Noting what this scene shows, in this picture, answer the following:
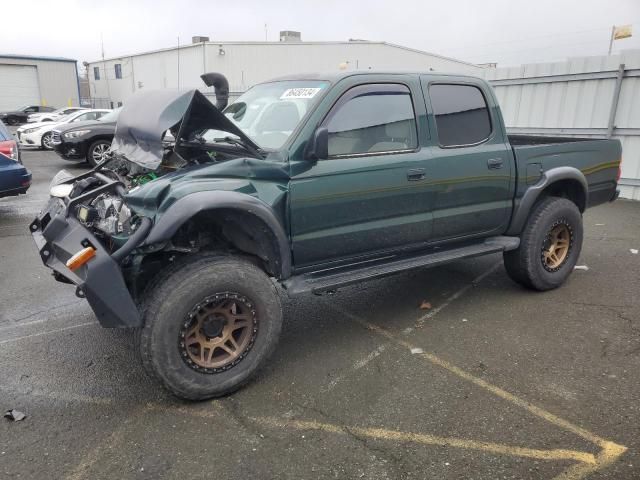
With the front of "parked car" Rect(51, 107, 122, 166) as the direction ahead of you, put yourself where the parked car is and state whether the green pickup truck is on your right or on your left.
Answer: on your left

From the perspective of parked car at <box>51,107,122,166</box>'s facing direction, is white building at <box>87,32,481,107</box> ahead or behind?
behind

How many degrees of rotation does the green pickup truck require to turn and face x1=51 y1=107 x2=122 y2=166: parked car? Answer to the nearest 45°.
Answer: approximately 90° to its right

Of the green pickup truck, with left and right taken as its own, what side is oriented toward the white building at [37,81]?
right

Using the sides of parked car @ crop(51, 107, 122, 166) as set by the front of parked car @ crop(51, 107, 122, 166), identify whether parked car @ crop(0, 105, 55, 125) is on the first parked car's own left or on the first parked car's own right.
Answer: on the first parked car's own right

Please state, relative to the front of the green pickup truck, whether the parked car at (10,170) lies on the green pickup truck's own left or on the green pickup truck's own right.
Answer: on the green pickup truck's own right

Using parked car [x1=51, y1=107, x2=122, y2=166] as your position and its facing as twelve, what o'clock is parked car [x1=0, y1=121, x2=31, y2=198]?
parked car [x1=0, y1=121, x2=31, y2=198] is roughly at 11 o'clock from parked car [x1=51, y1=107, x2=122, y2=166].

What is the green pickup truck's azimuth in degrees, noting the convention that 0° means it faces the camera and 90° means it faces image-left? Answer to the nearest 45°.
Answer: approximately 45°
